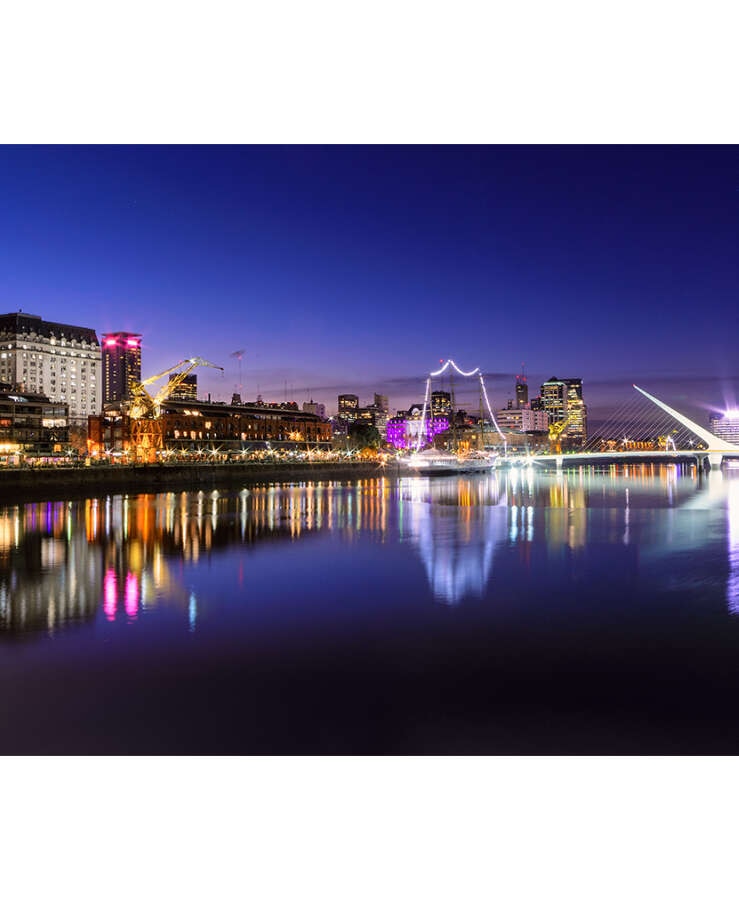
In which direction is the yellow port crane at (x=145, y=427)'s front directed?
to the viewer's right
